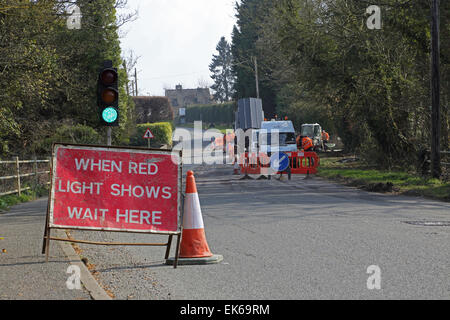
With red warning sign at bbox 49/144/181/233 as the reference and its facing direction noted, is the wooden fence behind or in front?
behind

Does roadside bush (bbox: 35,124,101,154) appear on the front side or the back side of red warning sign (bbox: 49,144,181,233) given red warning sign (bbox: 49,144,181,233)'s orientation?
on the back side

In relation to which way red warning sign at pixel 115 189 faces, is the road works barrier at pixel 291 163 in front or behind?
behind

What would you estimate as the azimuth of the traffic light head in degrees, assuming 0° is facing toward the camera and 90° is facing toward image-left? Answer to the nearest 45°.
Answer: approximately 0°

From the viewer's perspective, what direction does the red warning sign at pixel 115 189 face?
toward the camera

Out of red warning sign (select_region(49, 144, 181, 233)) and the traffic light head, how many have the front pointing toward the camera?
2

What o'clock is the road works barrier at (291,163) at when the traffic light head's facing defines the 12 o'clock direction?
The road works barrier is roughly at 7 o'clock from the traffic light head.

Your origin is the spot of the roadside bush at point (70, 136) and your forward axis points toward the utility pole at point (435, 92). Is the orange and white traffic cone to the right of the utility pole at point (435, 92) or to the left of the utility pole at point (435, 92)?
right

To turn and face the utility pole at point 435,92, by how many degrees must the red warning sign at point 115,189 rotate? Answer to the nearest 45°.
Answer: approximately 135° to its left

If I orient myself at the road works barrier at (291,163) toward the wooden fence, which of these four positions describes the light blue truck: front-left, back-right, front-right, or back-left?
back-right

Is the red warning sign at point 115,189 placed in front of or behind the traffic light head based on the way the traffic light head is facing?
in front

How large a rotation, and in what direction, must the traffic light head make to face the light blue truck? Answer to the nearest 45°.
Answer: approximately 135° to its left
